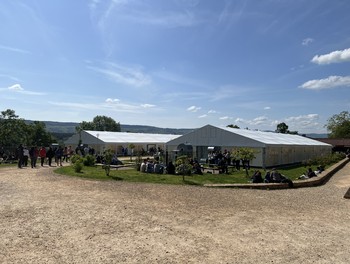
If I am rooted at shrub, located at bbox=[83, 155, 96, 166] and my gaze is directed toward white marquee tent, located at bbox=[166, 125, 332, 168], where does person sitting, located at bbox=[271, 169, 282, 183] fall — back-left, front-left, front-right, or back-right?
front-right
